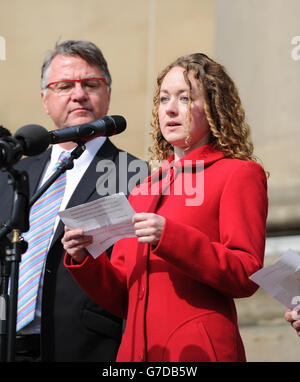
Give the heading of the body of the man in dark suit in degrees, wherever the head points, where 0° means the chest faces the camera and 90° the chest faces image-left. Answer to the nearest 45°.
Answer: approximately 45°

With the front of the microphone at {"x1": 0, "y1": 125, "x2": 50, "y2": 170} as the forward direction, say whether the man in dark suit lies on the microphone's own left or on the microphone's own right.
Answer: on the microphone's own left

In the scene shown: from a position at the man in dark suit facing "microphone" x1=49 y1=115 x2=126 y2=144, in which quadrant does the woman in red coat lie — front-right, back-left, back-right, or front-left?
front-left

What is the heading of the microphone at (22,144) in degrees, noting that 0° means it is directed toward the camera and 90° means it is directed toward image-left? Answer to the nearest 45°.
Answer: approximately 270°

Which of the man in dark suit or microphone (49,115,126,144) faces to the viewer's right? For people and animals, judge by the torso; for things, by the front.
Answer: the microphone

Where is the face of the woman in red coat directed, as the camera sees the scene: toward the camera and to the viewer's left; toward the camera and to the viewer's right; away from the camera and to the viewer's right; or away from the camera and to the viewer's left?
toward the camera and to the viewer's left

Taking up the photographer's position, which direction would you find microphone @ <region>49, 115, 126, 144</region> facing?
facing to the right of the viewer

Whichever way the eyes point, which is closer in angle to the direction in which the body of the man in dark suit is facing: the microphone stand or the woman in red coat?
the microphone stand

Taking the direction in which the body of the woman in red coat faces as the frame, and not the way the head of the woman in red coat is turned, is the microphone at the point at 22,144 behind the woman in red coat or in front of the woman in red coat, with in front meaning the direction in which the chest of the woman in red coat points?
in front

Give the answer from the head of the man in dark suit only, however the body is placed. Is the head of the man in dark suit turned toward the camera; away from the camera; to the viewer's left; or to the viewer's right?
toward the camera

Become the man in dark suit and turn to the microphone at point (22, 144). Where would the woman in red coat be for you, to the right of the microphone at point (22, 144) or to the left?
left

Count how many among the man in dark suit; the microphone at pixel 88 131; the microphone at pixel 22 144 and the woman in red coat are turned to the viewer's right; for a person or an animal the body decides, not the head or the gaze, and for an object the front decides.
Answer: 2
